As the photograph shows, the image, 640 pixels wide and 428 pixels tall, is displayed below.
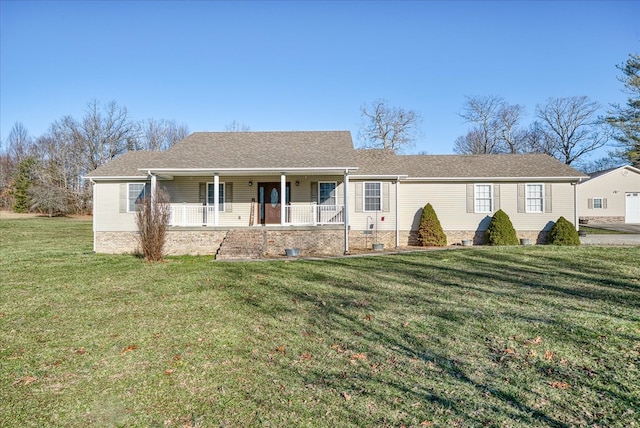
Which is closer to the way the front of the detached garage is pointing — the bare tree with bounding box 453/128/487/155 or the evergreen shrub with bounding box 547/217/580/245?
the evergreen shrub

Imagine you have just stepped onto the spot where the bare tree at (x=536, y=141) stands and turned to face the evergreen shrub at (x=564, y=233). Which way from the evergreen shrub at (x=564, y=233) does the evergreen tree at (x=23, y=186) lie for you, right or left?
right

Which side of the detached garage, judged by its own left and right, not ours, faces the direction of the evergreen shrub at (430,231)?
front

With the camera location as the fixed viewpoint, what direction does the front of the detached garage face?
facing the viewer

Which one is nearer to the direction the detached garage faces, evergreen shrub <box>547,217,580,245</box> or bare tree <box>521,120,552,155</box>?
the evergreen shrub

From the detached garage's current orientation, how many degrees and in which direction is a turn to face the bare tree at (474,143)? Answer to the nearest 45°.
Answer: approximately 135° to its right

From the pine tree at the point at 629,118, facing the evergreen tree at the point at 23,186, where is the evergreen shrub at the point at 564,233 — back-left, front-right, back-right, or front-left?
front-left

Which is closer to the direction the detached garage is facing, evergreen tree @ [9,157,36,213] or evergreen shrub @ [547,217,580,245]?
the evergreen shrub

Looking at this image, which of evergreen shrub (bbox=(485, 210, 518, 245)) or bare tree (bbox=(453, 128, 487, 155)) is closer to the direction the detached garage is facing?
the evergreen shrub

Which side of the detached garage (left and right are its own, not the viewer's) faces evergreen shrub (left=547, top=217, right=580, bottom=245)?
front

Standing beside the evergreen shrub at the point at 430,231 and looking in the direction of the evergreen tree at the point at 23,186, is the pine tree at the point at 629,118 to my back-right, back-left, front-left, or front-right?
back-right

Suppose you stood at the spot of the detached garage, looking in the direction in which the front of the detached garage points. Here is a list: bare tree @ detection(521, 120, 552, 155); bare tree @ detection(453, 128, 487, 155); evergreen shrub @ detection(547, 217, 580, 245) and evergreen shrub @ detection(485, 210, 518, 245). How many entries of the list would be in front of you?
2

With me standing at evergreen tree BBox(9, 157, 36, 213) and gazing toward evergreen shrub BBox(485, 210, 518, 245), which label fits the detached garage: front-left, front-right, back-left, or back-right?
front-left
